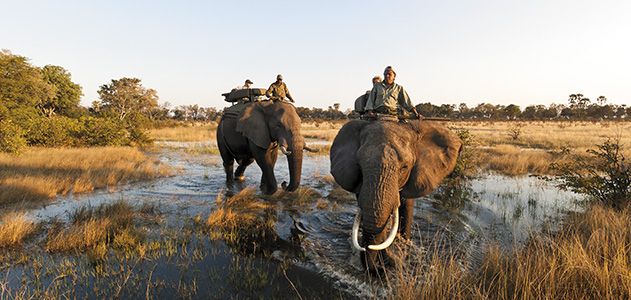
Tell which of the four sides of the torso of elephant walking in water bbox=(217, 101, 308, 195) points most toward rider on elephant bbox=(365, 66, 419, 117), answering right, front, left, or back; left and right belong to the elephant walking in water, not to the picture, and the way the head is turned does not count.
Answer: front

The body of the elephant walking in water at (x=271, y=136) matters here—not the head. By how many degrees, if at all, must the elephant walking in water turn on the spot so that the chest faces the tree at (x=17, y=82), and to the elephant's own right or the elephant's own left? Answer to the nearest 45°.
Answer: approximately 180°

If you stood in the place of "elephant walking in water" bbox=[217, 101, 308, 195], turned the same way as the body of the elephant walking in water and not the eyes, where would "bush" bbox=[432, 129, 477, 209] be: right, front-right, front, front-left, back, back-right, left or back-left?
front-left

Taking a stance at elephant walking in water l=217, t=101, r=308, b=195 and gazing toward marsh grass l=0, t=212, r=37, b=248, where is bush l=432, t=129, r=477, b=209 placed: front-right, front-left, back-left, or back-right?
back-left

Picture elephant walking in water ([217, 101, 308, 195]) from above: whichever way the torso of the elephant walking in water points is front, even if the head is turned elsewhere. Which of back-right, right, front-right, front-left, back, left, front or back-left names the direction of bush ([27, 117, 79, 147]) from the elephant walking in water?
back

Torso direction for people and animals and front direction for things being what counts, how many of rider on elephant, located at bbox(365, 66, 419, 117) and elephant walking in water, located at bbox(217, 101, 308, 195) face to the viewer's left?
0

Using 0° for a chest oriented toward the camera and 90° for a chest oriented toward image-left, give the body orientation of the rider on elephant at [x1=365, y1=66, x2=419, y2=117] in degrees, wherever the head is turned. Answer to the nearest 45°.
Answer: approximately 0°

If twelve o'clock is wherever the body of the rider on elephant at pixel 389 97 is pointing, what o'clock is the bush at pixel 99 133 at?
The bush is roughly at 4 o'clock from the rider on elephant.
